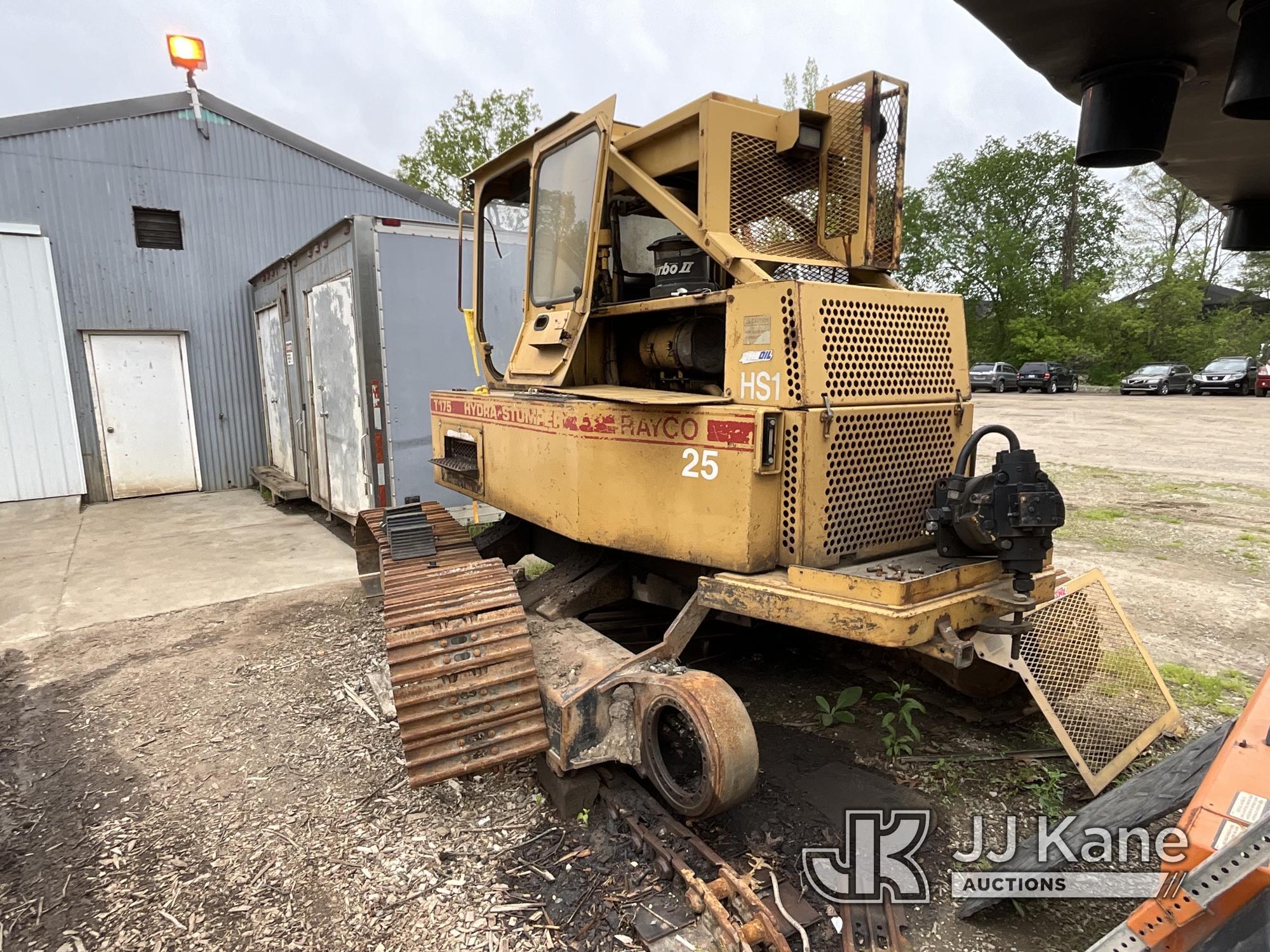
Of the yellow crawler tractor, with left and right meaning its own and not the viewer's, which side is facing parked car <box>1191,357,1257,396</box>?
right

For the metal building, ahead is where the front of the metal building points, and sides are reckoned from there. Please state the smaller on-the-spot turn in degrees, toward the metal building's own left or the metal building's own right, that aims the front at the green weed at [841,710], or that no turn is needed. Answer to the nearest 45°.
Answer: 0° — it already faces it

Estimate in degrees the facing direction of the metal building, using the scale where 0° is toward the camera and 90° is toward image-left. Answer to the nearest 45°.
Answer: approximately 0°

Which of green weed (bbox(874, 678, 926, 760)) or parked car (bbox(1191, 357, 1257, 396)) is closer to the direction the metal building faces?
the green weed

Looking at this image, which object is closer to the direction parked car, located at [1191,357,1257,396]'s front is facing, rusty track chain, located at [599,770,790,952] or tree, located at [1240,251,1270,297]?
the rusty track chain

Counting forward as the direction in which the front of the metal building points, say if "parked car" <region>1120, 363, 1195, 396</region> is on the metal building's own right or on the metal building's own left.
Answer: on the metal building's own left

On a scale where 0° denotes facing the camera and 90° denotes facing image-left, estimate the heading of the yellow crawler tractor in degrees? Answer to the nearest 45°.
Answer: approximately 135°

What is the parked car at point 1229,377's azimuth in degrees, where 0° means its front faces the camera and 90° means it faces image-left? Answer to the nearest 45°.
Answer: approximately 45°

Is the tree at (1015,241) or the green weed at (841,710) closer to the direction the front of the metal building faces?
the green weed

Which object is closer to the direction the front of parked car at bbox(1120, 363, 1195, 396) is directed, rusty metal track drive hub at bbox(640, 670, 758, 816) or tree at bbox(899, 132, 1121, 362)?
the rusty metal track drive hub

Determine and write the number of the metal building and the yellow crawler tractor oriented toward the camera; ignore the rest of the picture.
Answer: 1

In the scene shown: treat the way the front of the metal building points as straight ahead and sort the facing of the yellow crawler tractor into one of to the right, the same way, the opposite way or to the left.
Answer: the opposite way

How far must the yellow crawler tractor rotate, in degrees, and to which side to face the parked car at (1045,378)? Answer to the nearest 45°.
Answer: approximately 45° to its right
